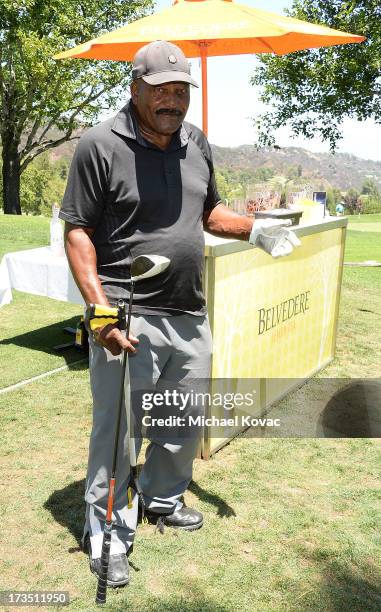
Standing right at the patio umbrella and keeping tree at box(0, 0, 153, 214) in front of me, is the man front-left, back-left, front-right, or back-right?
back-left

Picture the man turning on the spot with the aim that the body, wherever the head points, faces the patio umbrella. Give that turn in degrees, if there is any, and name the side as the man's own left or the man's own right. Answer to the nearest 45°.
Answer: approximately 135° to the man's own left

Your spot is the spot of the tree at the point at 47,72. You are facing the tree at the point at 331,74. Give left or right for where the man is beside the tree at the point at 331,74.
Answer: right

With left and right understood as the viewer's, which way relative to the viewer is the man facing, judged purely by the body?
facing the viewer and to the right of the viewer

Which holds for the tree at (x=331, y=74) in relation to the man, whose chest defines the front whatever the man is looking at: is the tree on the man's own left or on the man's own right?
on the man's own left

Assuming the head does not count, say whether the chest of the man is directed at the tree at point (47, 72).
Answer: no

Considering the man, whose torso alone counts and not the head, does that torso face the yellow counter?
no
